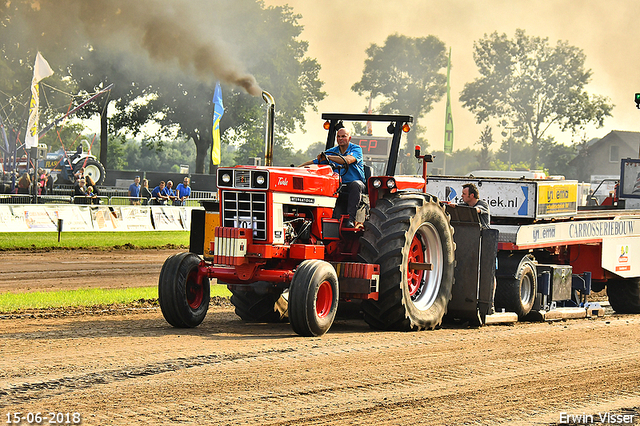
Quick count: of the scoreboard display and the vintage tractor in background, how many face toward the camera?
1

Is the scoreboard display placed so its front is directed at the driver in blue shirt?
yes

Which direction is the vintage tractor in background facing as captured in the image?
to the viewer's left

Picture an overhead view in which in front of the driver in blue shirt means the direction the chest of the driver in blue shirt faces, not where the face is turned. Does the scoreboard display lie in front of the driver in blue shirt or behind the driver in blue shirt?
behind

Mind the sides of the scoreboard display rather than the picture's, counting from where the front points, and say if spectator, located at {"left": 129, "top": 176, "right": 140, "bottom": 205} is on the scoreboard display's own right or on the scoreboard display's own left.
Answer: on the scoreboard display's own right

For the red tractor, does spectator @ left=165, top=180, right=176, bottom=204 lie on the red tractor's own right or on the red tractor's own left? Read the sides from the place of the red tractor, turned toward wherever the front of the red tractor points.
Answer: on the red tractor's own right

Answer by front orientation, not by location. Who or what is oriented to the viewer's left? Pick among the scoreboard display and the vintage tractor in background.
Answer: the vintage tractor in background

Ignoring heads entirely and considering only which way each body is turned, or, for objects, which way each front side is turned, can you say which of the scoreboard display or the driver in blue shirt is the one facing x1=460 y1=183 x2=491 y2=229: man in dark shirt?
the scoreboard display
